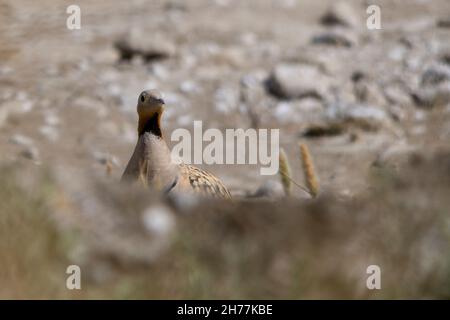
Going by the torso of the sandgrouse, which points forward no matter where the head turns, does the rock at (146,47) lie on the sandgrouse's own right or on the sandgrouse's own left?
on the sandgrouse's own right

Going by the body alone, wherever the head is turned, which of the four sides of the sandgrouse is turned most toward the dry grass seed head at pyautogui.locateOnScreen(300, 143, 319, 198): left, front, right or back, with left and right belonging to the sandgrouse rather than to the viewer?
left

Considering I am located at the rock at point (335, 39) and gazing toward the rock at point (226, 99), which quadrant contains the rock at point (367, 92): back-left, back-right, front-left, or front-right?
front-left

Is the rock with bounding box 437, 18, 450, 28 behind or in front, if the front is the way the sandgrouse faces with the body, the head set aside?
behind

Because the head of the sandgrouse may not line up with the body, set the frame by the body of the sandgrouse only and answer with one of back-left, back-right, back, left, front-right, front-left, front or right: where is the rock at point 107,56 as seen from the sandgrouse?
back-right

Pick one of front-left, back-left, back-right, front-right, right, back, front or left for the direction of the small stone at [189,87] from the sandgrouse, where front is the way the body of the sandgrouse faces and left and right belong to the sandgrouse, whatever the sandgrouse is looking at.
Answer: back-right

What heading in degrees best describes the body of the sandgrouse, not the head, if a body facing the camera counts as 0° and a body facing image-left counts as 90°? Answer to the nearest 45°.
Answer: approximately 45°

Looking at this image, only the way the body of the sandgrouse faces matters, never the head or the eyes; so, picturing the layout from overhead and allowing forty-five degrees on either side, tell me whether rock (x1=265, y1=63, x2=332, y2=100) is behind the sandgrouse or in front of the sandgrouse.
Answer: behind

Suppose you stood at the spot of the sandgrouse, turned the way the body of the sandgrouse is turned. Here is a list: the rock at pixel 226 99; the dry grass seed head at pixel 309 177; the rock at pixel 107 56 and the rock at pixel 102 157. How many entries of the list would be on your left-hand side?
1

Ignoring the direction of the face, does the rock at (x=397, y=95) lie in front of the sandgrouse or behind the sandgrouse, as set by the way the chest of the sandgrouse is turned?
behind

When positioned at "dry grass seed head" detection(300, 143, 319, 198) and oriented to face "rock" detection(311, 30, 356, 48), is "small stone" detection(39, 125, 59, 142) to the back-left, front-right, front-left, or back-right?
front-left

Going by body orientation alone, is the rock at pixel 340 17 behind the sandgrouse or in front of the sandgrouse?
behind
